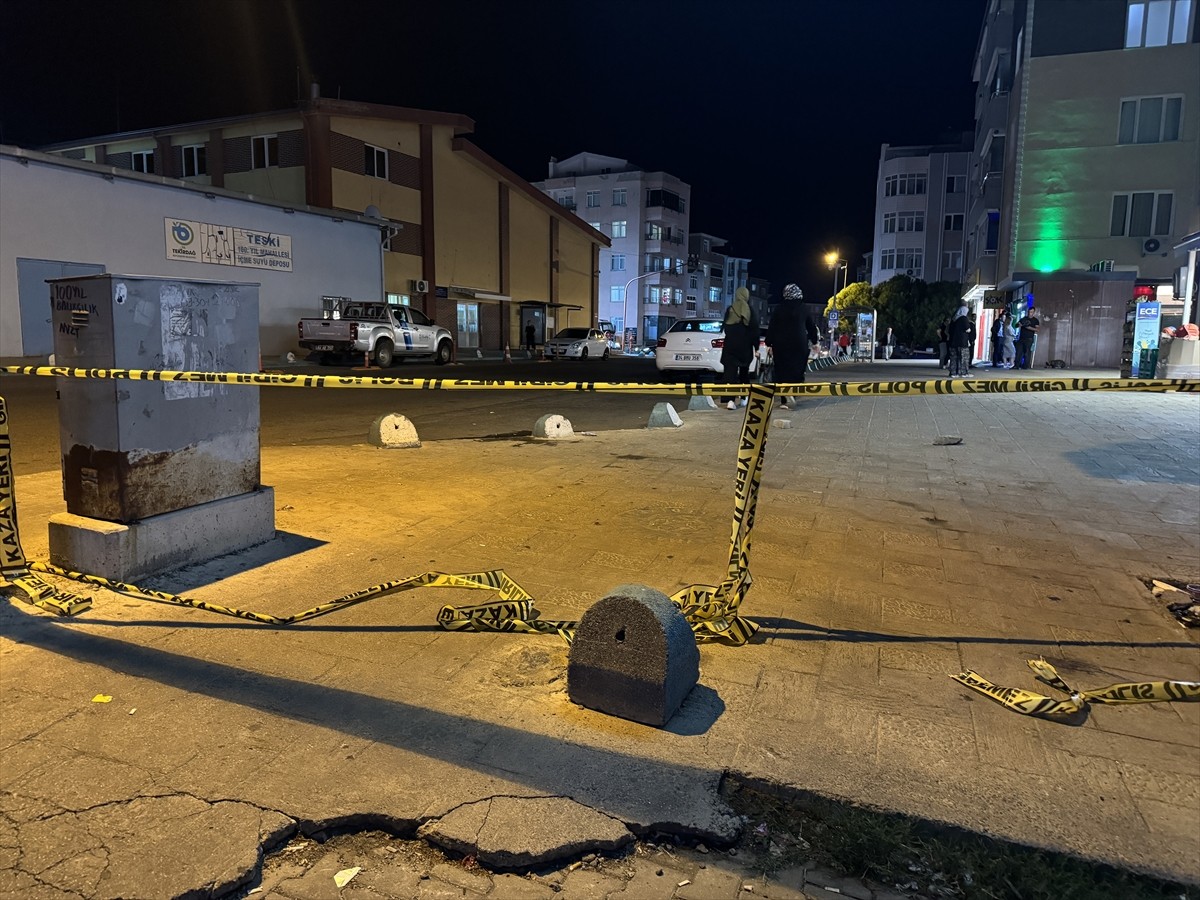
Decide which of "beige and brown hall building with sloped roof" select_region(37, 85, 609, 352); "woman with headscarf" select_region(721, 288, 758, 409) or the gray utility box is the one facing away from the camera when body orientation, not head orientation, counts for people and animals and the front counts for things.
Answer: the woman with headscarf

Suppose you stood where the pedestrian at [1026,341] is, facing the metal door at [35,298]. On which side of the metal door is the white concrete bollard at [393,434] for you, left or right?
left

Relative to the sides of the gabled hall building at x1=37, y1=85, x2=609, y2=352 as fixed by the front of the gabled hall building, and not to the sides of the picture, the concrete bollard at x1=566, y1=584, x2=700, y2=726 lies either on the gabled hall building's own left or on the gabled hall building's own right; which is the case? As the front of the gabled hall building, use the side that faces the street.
on the gabled hall building's own right

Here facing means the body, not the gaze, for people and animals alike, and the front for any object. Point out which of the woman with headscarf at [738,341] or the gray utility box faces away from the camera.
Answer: the woman with headscarf

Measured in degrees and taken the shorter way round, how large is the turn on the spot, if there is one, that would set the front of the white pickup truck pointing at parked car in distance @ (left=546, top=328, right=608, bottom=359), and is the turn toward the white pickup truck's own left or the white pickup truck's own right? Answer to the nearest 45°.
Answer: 0° — it already faces it

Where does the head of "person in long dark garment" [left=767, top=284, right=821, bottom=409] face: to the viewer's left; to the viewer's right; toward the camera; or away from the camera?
away from the camera

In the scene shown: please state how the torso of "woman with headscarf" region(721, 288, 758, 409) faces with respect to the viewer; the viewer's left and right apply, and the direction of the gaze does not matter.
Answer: facing away from the viewer

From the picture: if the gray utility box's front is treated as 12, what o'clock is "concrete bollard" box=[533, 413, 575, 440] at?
The concrete bollard is roughly at 9 o'clock from the gray utility box.

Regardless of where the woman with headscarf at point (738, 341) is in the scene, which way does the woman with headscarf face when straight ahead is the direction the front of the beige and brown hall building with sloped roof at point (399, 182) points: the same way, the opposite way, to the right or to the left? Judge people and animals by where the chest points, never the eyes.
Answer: to the left

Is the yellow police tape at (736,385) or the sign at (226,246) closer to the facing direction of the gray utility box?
the yellow police tape
